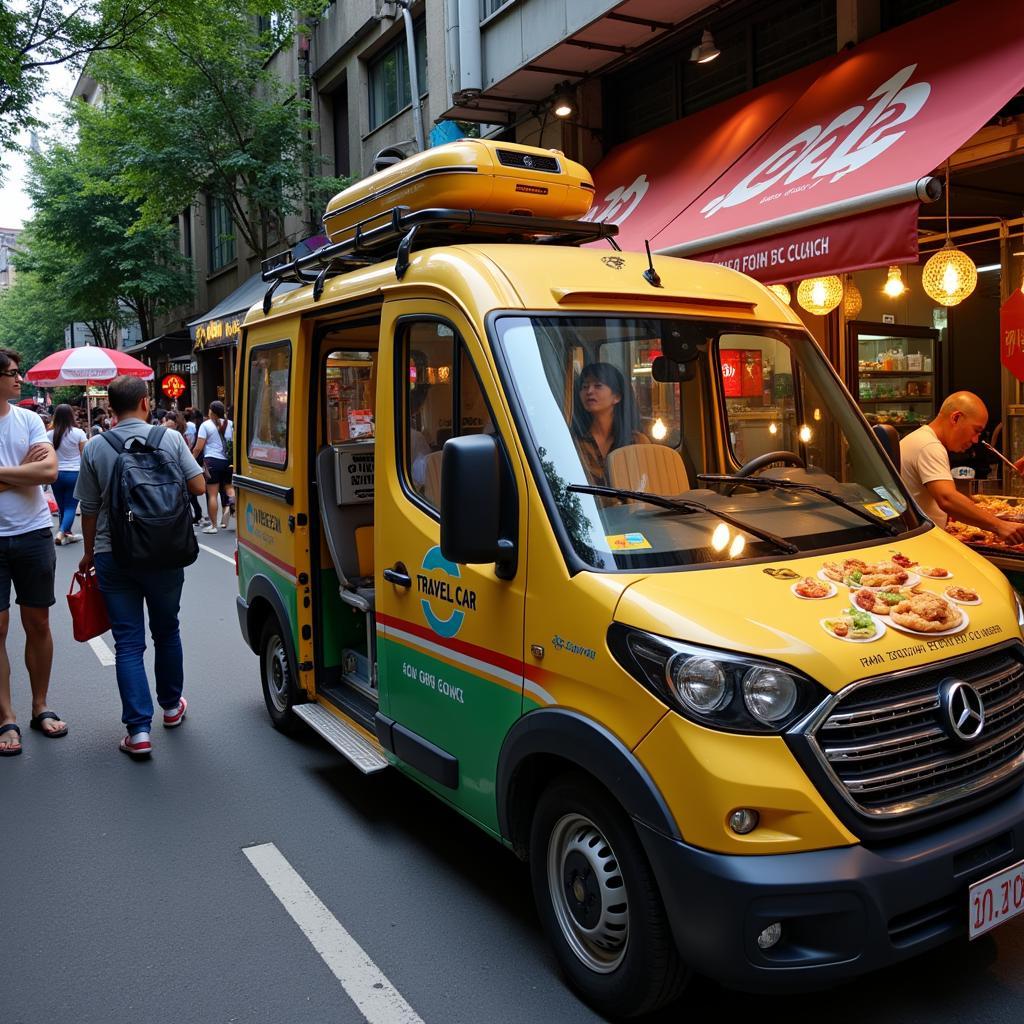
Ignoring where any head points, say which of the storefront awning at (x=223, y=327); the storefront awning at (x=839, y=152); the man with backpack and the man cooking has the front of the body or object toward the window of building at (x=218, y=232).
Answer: the man with backpack

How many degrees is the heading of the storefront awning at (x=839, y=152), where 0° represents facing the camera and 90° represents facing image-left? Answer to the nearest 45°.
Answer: approximately 45°

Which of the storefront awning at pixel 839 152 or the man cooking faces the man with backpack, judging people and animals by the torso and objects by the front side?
the storefront awning

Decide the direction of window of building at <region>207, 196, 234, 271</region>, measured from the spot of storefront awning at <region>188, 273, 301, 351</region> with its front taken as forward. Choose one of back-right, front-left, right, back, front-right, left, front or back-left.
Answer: back-right

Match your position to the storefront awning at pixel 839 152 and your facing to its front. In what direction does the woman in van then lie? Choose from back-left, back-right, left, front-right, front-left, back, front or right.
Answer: front-left

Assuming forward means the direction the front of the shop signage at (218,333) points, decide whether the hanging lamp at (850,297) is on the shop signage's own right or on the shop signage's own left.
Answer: on the shop signage's own left

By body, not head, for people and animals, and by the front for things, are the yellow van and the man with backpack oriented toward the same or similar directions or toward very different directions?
very different directions

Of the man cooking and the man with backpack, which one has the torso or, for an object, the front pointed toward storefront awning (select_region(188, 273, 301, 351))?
the man with backpack

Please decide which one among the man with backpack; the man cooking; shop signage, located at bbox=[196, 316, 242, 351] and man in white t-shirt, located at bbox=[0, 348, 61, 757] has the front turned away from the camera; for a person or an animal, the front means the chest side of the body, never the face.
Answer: the man with backpack

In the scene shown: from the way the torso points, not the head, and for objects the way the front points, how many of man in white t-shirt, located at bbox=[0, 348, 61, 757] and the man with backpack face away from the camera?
1

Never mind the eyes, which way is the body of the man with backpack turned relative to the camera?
away from the camera

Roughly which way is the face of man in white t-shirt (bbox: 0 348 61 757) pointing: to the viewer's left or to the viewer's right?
to the viewer's right

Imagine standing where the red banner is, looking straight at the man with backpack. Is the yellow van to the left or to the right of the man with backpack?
left

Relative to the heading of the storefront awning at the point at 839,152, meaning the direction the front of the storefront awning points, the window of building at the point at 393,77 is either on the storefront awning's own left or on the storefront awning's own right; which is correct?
on the storefront awning's own right

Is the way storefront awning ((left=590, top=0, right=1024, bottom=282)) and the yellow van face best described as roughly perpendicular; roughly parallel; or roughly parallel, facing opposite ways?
roughly perpendicular

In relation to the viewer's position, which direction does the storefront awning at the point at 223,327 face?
facing the viewer and to the left of the viewer
